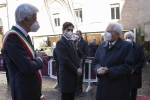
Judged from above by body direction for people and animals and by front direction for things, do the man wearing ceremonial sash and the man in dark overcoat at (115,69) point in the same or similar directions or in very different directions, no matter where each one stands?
very different directions

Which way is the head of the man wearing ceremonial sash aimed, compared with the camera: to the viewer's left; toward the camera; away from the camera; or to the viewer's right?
to the viewer's right

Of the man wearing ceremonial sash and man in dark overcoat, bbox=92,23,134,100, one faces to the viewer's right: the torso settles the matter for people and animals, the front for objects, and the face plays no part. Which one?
the man wearing ceremonial sash

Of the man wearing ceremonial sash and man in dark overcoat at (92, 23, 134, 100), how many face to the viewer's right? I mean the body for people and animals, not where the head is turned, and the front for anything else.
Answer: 1

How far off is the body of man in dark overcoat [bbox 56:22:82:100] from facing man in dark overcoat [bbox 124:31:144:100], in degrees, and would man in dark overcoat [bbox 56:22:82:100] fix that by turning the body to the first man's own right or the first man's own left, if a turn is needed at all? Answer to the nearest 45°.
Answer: approximately 45° to the first man's own left

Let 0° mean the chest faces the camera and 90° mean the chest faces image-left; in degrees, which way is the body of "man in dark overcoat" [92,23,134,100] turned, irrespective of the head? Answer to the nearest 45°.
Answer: approximately 45°

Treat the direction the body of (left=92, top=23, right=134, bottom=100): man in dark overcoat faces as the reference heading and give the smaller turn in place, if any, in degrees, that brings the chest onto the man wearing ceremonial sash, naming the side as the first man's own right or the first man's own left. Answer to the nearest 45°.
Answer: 0° — they already face them

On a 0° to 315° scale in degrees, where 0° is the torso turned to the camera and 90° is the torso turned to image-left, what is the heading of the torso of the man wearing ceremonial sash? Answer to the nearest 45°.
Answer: approximately 270°

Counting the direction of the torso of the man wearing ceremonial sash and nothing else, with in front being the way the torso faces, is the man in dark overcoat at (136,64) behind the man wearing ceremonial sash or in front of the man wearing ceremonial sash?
in front

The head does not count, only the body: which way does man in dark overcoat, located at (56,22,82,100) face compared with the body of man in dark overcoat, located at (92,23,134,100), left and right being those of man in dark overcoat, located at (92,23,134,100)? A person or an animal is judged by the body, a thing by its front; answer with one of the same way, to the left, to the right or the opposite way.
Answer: to the left
